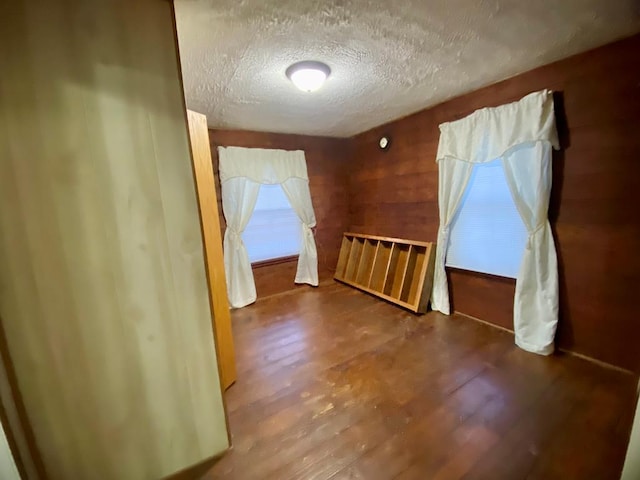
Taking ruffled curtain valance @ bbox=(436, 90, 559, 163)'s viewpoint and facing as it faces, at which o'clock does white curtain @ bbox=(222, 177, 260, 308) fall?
The white curtain is roughly at 1 o'clock from the ruffled curtain valance.

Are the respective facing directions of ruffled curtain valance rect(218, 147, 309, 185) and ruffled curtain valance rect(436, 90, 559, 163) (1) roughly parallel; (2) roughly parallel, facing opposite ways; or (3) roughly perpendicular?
roughly perpendicular

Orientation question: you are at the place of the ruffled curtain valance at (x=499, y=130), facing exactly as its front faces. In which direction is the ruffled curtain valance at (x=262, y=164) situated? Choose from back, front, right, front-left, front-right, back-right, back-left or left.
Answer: front-right

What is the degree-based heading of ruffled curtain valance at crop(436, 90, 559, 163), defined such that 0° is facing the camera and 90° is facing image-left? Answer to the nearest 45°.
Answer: approximately 45°

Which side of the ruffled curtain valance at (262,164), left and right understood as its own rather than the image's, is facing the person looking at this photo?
front

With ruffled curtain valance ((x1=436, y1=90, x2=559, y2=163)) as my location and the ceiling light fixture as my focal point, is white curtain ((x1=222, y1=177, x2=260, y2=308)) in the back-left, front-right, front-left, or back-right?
front-right

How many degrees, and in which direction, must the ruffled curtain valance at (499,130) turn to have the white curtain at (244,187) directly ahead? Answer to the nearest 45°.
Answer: approximately 45° to its right

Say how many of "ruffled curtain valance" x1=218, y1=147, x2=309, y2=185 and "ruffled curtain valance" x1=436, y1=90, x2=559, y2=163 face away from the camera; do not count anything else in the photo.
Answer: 0

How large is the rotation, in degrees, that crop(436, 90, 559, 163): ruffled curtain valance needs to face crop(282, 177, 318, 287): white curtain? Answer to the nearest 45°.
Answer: approximately 45° to its right

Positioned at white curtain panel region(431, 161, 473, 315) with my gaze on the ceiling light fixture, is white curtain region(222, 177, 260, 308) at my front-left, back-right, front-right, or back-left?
front-right

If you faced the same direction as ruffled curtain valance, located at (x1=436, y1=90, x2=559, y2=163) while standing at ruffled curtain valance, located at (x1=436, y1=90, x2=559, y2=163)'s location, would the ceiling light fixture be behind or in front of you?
in front

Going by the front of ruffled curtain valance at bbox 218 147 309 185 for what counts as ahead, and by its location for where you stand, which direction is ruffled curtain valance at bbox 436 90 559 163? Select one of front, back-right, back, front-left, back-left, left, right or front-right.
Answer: front-left

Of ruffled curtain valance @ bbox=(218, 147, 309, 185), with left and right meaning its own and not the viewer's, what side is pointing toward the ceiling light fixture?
front
